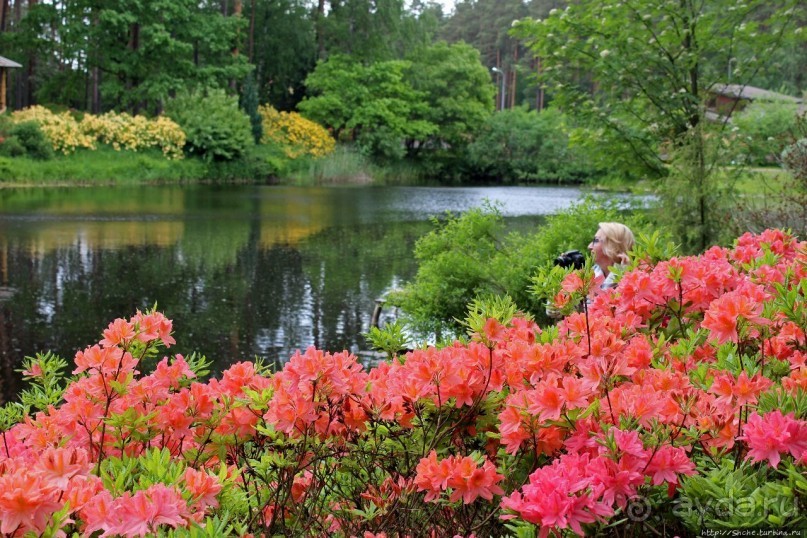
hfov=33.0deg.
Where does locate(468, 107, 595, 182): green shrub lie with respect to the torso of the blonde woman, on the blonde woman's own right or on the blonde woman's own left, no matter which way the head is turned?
on the blonde woman's own right

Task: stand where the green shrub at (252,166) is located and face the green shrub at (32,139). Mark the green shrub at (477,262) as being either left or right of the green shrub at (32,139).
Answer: left

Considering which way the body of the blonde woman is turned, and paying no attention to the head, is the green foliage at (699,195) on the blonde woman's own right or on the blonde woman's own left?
on the blonde woman's own right

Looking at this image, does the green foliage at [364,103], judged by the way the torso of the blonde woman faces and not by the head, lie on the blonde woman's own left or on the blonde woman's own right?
on the blonde woman's own right

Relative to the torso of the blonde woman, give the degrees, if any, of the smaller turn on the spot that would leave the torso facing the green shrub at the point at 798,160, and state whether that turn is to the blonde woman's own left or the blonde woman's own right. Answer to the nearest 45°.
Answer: approximately 135° to the blonde woman's own right

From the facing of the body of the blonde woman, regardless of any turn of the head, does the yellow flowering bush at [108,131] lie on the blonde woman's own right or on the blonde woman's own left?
on the blonde woman's own right

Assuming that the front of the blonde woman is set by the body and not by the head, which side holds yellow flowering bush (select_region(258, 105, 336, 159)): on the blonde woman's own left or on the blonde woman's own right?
on the blonde woman's own right

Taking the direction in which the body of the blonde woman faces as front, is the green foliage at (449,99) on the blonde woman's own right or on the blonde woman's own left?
on the blonde woman's own right

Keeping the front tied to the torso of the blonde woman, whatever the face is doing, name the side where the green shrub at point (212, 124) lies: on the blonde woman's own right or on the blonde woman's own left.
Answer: on the blonde woman's own right

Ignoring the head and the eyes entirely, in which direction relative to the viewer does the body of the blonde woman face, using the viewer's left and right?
facing to the left of the viewer

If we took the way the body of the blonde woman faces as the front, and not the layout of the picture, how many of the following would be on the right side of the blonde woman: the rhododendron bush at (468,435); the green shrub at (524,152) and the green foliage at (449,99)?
2
